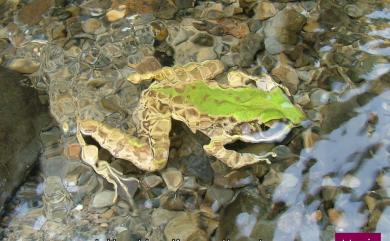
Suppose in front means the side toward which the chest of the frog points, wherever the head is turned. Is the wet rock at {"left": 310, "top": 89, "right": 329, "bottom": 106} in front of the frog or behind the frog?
in front

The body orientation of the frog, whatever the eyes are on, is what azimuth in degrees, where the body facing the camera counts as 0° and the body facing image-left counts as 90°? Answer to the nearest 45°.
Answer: approximately 270°

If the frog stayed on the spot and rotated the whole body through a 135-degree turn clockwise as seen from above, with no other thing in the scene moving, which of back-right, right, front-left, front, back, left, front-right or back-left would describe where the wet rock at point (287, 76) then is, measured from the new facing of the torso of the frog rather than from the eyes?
back

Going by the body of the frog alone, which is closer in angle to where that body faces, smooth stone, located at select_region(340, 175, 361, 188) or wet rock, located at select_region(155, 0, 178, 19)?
the smooth stone

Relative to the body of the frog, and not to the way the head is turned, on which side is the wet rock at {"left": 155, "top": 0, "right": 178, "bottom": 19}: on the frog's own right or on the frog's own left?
on the frog's own left

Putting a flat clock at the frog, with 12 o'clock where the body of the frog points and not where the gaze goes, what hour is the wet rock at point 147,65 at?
The wet rock is roughly at 8 o'clock from the frog.

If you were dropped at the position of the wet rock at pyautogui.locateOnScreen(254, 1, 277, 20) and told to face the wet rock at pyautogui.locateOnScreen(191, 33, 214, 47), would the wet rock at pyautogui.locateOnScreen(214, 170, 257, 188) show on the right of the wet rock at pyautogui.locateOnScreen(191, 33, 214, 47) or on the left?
left

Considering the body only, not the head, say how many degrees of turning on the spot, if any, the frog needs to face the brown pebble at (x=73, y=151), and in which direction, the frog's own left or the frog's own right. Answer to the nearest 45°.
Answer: approximately 180°

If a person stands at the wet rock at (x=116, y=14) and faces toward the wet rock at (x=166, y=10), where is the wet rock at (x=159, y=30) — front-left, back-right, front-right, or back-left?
front-right

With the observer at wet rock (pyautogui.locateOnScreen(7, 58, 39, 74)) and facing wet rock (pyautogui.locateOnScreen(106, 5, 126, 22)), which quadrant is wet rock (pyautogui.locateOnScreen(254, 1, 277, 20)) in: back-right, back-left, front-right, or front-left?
front-right

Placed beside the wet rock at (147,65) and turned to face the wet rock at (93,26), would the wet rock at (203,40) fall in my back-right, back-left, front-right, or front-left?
back-right

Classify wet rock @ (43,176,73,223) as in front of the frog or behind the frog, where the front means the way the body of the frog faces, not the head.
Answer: behind

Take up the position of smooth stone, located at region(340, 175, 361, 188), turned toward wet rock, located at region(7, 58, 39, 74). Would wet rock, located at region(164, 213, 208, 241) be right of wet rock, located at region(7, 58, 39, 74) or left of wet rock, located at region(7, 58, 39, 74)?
left

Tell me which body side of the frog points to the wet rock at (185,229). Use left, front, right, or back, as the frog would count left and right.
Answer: right

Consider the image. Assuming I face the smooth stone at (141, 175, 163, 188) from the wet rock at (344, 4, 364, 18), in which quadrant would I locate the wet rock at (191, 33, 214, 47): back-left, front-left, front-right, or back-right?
front-right

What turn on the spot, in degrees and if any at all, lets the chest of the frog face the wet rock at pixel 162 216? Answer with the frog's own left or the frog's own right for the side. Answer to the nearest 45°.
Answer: approximately 135° to the frog's own right
